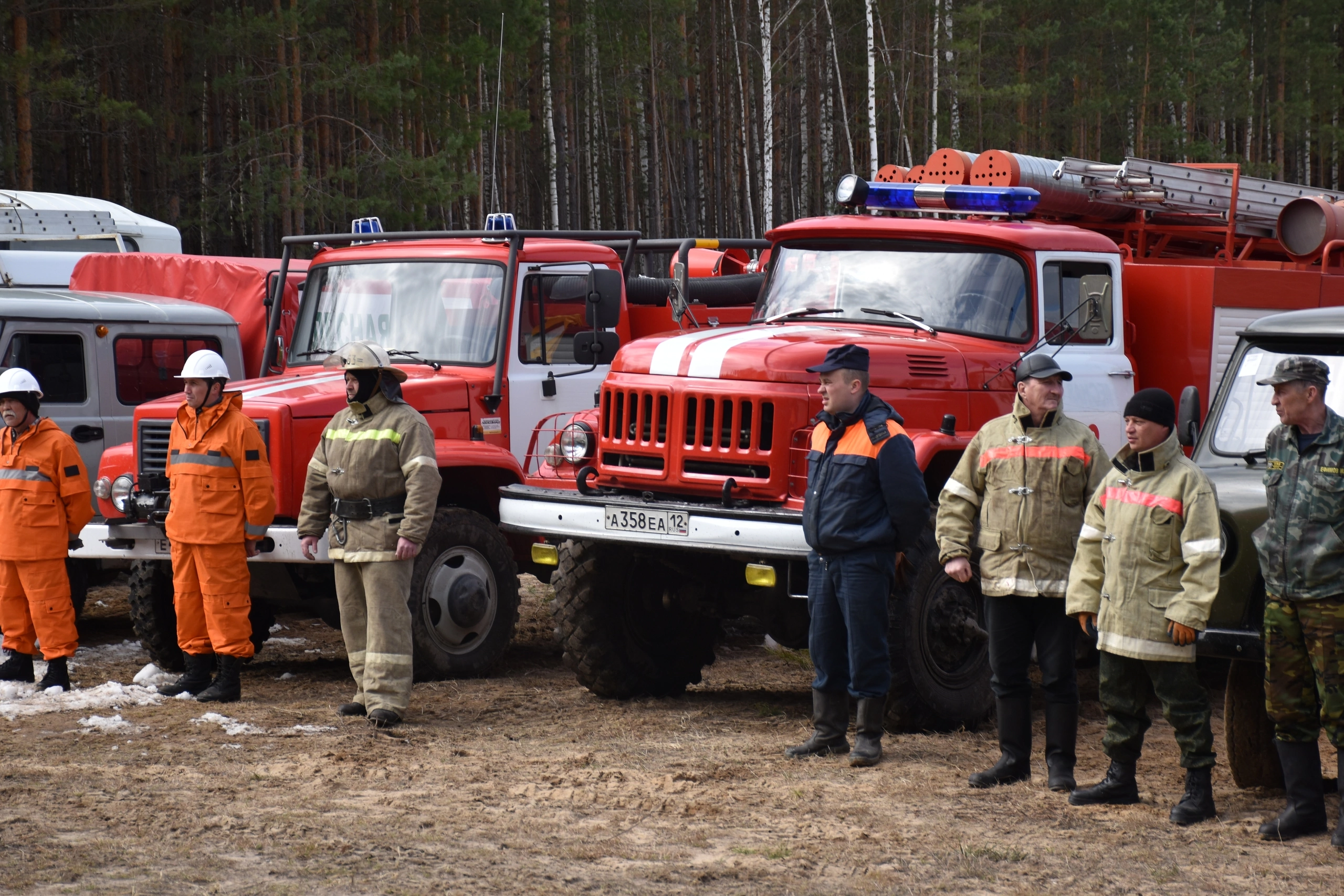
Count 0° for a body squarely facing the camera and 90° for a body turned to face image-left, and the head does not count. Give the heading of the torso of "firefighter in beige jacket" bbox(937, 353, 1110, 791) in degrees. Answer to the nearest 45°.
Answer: approximately 0°

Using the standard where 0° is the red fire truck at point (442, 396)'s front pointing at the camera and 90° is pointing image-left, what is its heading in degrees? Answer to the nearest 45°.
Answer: approximately 45°

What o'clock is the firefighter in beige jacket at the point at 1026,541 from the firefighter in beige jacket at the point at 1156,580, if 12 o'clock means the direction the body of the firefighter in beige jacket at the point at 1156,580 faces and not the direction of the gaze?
the firefighter in beige jacket at the point at 1026,541 is roughly at 3 o'clock from the firefighter in beige jacket at the point at 1156,580.

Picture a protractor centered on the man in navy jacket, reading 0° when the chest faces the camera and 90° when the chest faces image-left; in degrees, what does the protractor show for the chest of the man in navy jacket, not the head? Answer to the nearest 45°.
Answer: approximately 45°

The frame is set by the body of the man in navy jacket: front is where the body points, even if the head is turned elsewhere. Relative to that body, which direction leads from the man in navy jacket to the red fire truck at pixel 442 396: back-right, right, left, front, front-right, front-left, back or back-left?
right

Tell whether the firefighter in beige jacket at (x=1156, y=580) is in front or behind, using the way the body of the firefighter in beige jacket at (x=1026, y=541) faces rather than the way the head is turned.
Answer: in front

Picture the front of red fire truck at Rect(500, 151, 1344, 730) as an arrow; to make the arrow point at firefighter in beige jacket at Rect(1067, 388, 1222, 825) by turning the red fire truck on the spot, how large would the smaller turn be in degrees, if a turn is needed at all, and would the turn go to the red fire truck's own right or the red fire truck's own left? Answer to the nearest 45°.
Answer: approximately 90° to the red fire truck's own left

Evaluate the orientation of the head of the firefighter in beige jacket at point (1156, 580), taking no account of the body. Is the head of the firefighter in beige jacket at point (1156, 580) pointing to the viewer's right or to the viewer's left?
to the viewer's left

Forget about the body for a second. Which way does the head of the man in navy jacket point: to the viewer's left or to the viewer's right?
to the viewer's left

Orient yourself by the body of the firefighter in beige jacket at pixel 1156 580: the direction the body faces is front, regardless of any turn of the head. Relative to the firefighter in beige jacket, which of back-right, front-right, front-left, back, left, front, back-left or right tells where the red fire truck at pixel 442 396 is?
right

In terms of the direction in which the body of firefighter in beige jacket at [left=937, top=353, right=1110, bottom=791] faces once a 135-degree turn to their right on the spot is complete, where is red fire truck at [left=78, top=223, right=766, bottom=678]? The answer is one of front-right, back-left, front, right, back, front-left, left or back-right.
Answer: front
